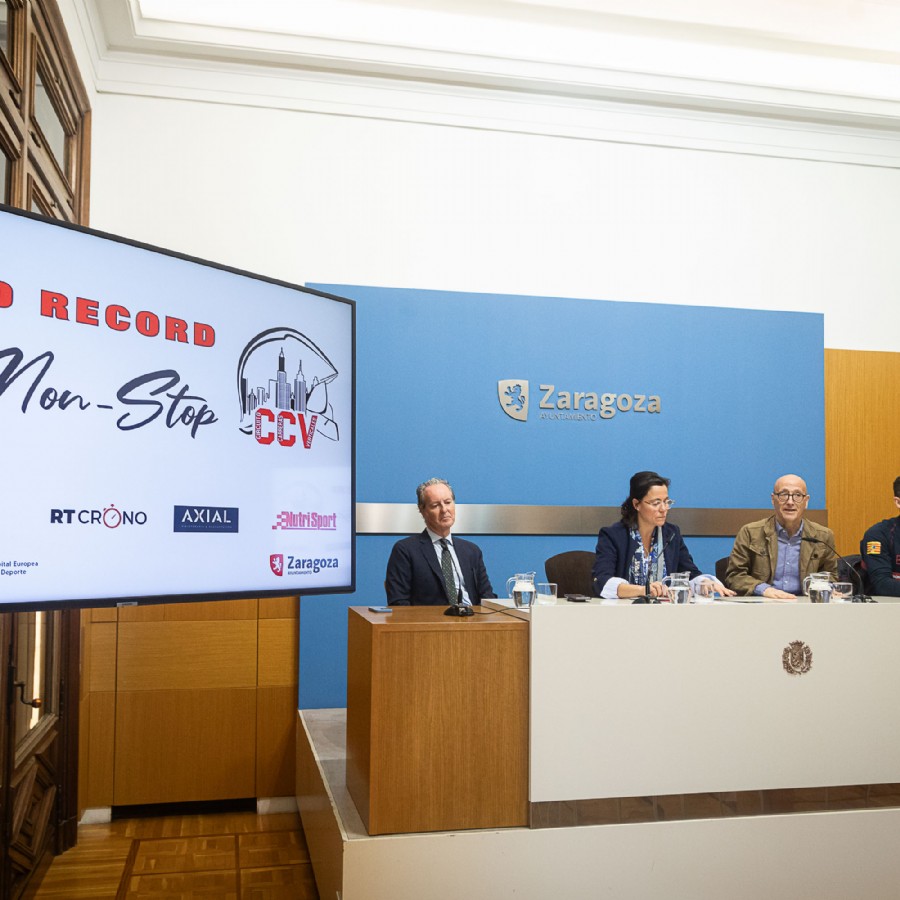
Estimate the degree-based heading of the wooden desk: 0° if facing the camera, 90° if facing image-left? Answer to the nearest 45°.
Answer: approximately 0°

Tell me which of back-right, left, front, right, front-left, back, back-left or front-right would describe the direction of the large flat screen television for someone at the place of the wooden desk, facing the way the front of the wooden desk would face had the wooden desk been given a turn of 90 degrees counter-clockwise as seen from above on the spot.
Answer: back-right

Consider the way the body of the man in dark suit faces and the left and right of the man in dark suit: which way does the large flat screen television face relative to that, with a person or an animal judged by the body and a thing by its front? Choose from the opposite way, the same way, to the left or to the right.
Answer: the same way

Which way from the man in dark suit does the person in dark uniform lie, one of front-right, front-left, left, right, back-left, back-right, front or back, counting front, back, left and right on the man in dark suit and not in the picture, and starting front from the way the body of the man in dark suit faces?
front-left

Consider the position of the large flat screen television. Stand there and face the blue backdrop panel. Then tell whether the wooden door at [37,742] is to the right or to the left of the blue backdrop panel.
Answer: left

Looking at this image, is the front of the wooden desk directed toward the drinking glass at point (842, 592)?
no

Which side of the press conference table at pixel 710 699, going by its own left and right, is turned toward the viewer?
front

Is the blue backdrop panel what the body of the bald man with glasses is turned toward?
no

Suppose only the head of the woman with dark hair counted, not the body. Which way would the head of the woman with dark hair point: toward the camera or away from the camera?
toward the camera

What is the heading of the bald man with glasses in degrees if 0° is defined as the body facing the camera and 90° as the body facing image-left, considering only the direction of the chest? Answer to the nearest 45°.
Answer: approximately 0°

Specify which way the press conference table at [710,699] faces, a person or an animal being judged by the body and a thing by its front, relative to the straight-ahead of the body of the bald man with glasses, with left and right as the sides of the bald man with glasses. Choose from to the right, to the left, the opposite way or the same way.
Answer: the same way

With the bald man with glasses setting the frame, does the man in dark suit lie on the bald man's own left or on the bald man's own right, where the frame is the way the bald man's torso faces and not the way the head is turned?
on the bald man's own right

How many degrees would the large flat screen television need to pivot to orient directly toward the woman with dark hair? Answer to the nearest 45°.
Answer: approximately 90° to its left

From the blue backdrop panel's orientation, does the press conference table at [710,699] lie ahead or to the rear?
ahead

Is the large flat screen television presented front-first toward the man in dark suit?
no

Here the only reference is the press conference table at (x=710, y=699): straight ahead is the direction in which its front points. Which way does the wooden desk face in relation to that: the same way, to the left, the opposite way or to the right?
the same way

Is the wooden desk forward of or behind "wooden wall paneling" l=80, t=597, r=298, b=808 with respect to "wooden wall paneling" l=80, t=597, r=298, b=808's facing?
forward

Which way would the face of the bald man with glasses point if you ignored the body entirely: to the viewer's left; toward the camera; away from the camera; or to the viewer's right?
toward the camera

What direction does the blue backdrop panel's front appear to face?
toward the camera

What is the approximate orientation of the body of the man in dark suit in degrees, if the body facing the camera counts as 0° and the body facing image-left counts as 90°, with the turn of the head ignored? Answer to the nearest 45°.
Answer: approximately 315°
